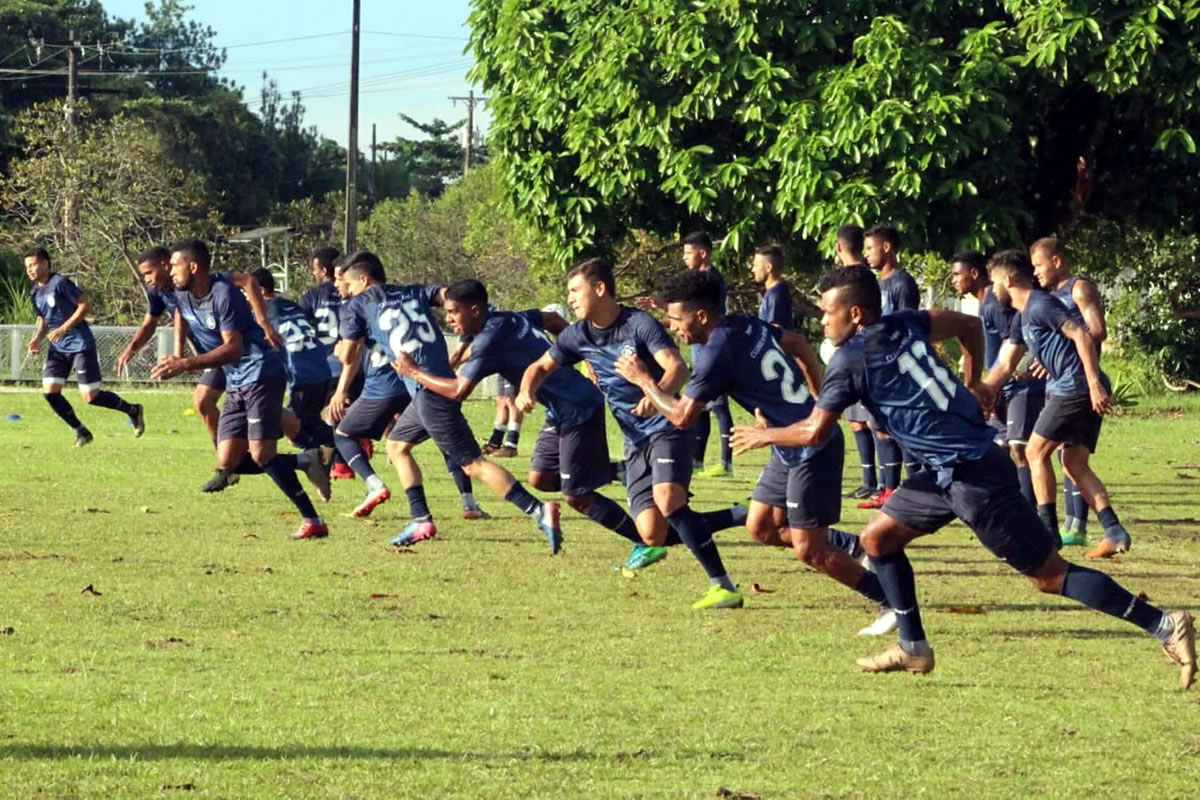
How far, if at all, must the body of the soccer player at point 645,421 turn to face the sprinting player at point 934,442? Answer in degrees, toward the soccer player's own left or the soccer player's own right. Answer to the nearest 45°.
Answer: approximately 90° to the soccer player's own left

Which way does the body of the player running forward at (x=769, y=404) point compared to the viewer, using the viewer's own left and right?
facing to the left of the viewer

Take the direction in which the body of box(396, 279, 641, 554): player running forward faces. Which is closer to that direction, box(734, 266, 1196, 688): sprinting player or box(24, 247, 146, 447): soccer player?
the soccer player

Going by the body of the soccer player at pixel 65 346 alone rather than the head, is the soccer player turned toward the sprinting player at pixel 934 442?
no

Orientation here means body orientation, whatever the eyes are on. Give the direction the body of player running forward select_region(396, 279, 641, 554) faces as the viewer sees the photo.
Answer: to the viewer's left

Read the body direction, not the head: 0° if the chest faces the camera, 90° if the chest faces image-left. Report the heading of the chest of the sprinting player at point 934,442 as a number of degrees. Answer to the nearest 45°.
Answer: approximately 90°

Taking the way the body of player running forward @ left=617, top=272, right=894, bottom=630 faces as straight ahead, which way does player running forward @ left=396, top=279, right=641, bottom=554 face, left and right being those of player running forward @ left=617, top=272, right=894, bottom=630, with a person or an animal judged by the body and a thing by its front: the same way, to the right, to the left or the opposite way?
the same way

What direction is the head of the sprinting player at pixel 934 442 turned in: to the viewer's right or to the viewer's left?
to the viewer's left

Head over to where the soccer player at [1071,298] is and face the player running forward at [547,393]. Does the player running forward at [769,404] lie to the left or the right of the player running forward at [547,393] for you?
left

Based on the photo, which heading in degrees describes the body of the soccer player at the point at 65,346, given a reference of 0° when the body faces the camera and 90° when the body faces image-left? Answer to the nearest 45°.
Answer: approximately 45°

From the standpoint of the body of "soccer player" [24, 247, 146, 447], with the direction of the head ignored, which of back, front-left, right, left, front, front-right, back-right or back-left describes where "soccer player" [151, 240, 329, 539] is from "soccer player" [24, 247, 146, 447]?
front-left

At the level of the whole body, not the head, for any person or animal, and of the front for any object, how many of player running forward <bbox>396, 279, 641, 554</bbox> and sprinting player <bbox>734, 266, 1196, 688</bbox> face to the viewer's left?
2

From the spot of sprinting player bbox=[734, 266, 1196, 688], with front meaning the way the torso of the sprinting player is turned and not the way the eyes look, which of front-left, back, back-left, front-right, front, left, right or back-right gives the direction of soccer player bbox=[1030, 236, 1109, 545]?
right

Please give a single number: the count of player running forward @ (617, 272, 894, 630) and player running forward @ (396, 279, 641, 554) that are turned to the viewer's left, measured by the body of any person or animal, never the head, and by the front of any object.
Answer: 2

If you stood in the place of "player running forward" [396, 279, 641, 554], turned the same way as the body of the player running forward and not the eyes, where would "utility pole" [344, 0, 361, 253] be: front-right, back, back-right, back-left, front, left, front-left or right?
right

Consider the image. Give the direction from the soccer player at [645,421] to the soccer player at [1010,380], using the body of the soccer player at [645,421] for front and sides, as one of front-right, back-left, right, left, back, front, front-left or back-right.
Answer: back
